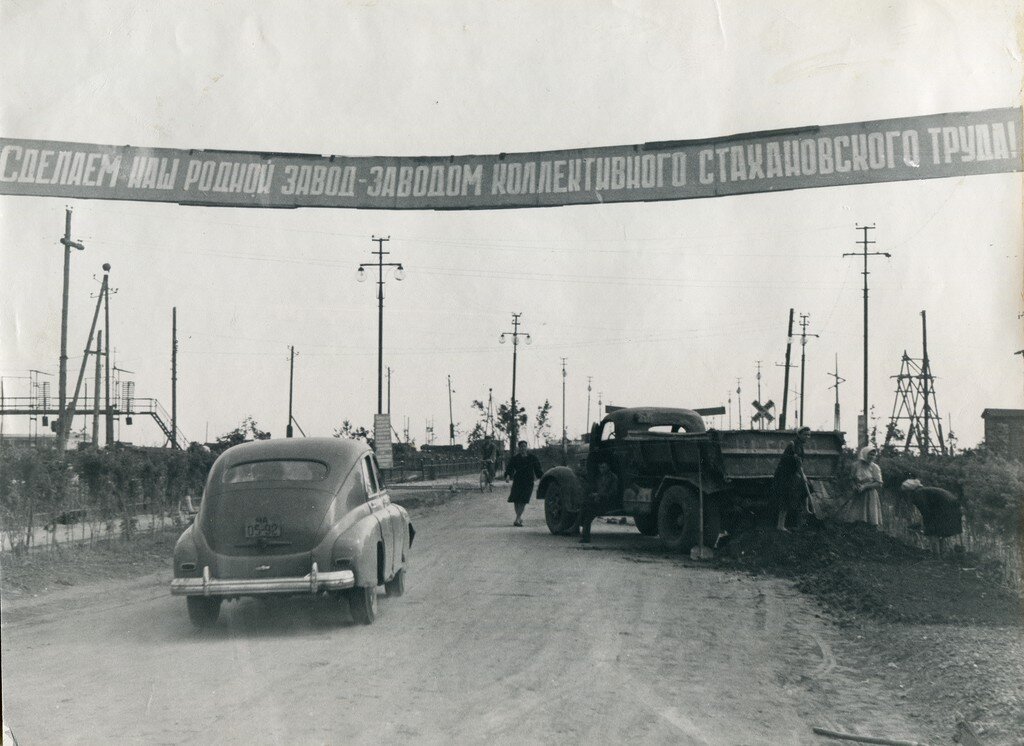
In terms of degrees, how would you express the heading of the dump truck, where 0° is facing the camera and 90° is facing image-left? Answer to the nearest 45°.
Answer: approximately 135°

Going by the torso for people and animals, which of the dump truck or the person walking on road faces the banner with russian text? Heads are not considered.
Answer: the person walking on road

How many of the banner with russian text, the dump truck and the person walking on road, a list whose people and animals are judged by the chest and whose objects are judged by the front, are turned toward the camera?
2

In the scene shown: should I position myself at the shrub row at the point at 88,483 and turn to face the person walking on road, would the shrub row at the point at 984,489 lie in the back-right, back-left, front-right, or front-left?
front-right

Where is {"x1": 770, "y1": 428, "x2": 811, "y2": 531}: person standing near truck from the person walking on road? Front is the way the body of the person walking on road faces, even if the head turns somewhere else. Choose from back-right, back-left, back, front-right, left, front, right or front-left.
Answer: front-left

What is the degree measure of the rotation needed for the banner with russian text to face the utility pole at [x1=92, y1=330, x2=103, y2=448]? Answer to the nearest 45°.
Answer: approximately 135° to its right

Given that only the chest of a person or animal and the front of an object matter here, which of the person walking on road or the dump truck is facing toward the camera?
the person walking on road

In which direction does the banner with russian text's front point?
toward the camera

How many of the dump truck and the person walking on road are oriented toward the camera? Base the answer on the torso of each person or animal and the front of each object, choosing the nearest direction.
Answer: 1

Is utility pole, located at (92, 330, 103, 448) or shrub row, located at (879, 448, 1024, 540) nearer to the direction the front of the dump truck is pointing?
the utility pole

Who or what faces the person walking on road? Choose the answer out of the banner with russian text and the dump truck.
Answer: the dump truck

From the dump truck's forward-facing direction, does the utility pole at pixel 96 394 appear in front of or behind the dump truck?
in front

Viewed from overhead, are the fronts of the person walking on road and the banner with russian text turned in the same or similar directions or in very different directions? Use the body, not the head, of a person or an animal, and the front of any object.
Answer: same or similar directions
